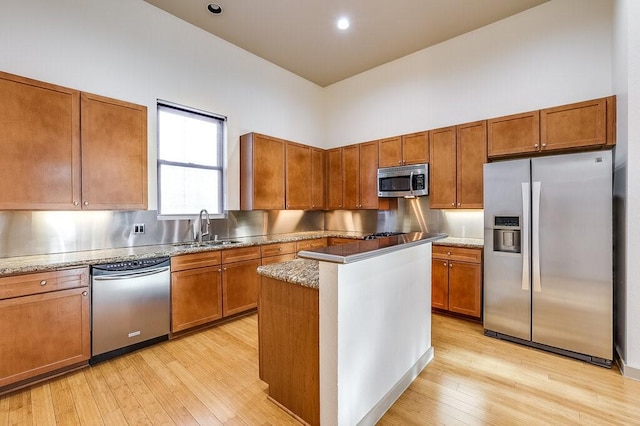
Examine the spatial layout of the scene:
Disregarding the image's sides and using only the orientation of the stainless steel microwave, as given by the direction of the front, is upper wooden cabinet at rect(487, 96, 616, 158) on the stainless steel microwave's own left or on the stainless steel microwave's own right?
on the stainless steel microwave's own left

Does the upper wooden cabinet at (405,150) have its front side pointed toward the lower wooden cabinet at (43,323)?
yes

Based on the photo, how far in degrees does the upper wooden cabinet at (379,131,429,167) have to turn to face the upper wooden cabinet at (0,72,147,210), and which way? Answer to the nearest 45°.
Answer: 0° — it already faces it

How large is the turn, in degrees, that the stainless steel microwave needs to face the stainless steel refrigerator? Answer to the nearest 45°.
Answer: approximately 90° to its left

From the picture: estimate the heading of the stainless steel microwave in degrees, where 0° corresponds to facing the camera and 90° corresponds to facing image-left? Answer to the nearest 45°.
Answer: approximately 45°
